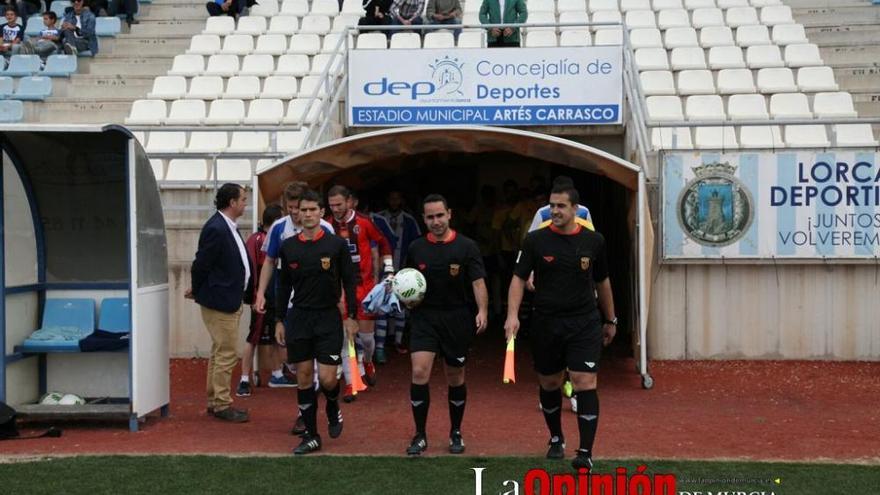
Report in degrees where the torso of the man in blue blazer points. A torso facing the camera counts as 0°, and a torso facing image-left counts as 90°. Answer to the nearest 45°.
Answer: approximately 270°

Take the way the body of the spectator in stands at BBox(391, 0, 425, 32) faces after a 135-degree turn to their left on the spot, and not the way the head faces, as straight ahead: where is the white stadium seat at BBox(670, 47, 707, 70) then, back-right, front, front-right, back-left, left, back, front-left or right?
front-right

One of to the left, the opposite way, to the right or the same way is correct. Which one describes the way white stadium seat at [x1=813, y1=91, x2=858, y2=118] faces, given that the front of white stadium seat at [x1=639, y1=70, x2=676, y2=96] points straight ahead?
the same way

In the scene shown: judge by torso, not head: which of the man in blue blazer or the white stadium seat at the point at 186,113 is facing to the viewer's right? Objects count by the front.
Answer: the man in blue blazer

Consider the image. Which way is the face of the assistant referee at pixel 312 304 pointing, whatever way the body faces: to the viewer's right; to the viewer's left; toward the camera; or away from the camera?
toward the camera

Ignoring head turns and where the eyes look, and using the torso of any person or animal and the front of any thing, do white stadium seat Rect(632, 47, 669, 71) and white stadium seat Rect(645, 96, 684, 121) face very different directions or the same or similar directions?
same or similar directions

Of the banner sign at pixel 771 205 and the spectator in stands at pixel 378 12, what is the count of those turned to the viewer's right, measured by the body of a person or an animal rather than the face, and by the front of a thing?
0

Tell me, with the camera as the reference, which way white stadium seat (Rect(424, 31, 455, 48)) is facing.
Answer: facing the viewer

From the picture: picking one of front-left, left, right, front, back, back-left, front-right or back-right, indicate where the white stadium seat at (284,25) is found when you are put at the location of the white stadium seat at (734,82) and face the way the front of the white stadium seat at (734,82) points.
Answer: right

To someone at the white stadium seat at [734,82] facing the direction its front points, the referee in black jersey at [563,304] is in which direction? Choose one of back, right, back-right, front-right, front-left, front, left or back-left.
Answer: front

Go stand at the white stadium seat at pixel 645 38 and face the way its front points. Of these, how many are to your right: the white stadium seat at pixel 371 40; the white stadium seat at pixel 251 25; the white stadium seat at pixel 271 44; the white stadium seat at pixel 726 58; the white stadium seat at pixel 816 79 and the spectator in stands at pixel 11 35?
4

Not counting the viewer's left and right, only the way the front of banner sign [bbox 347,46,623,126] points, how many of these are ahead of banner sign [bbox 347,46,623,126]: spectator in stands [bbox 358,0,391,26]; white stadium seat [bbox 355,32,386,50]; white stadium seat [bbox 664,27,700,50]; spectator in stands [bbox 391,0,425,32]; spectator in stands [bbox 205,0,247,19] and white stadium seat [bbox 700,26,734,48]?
0

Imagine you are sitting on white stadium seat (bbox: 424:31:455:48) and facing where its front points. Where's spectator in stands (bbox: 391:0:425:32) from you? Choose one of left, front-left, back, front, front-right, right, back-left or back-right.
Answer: right

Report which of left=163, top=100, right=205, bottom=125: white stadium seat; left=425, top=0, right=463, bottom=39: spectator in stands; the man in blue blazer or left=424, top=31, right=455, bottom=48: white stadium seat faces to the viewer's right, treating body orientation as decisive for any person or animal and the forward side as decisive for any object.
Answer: the man in blue blazer

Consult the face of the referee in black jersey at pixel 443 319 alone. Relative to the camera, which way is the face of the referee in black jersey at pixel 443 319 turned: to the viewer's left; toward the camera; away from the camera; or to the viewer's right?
toward the camera

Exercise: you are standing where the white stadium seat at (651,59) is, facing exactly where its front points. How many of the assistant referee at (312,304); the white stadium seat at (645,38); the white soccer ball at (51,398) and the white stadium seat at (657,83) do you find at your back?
1

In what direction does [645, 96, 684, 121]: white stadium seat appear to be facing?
toward the camera

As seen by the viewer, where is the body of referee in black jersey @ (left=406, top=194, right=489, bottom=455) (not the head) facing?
toward the camera

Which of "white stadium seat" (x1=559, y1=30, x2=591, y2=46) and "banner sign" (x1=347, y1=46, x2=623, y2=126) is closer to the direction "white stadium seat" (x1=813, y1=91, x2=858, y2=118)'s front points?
the banner sign
